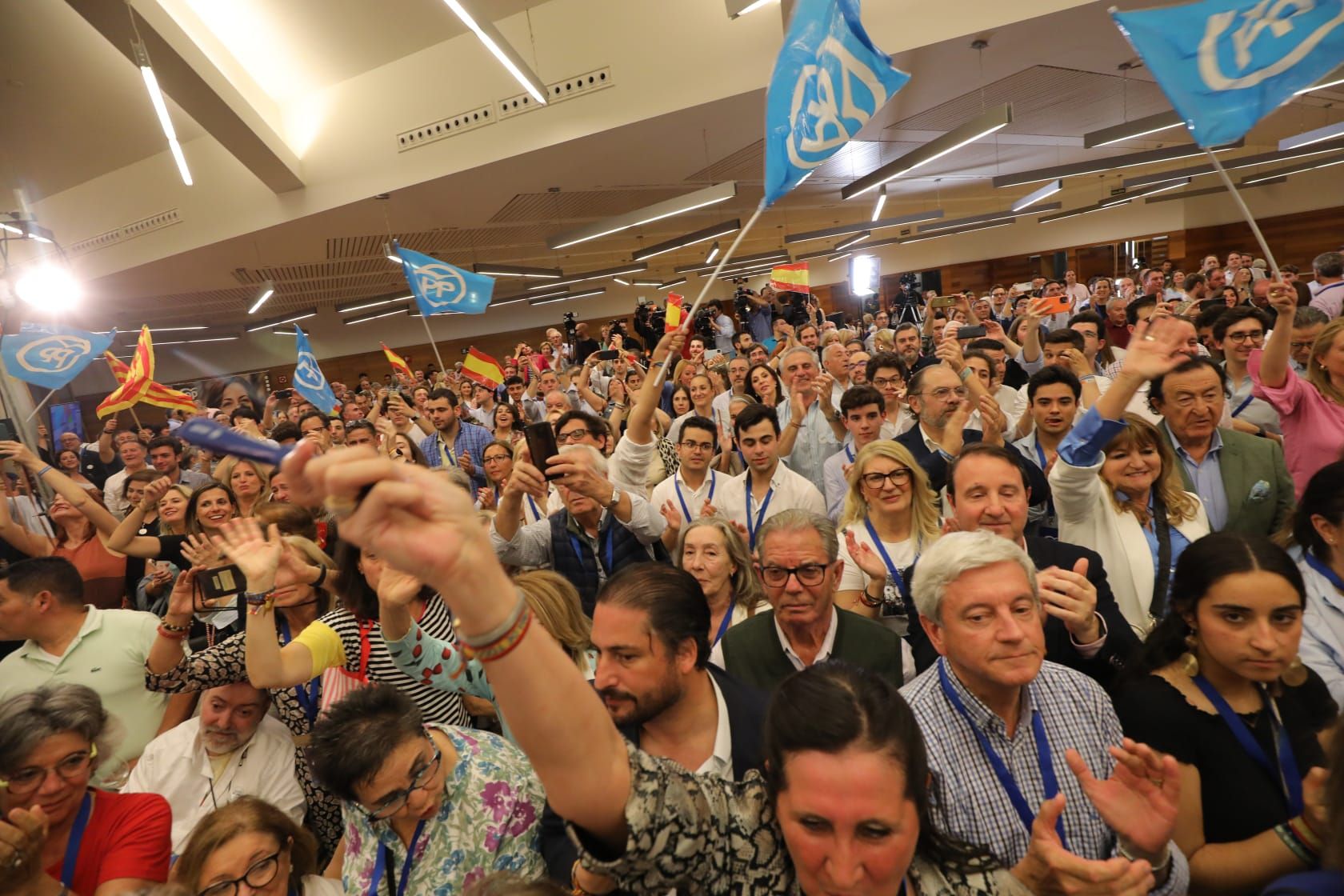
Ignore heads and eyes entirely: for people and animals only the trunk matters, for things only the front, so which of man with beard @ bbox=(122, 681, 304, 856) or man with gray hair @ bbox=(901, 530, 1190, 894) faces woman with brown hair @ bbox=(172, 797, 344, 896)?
the man with beard

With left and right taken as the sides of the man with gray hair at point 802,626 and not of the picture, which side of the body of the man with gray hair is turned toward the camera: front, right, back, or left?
front

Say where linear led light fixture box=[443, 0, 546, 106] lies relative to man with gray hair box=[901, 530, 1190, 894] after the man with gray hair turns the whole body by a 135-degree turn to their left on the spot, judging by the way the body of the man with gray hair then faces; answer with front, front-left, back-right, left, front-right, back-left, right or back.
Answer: front-left

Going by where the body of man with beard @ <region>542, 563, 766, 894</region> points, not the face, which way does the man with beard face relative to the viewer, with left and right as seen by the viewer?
facing the viewer and to the left of the viewer

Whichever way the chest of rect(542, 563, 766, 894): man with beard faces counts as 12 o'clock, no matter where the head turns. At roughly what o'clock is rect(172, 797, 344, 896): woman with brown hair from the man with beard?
The woman with brown hair is roughly at 2 o'clock from the man with beard.

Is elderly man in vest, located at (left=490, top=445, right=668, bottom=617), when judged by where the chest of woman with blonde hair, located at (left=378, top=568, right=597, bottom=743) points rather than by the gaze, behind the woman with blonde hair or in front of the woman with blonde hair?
behind

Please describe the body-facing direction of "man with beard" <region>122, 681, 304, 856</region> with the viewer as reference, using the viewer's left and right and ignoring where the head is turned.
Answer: facing the viewer

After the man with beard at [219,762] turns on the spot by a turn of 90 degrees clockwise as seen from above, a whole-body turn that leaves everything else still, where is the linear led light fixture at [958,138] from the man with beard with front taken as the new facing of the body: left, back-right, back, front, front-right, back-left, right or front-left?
back

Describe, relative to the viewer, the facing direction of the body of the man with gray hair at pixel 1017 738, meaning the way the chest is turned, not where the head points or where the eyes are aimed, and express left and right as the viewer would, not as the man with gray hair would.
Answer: facing the viewer and to the right of the viewer

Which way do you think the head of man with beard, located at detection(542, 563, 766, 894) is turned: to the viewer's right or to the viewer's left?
to the viewer's left

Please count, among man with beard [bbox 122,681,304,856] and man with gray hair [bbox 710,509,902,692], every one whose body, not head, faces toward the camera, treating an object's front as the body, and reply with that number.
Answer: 2

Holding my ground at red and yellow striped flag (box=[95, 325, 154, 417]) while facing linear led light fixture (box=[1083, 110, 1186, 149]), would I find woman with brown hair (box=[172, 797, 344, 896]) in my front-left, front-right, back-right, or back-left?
front-right
